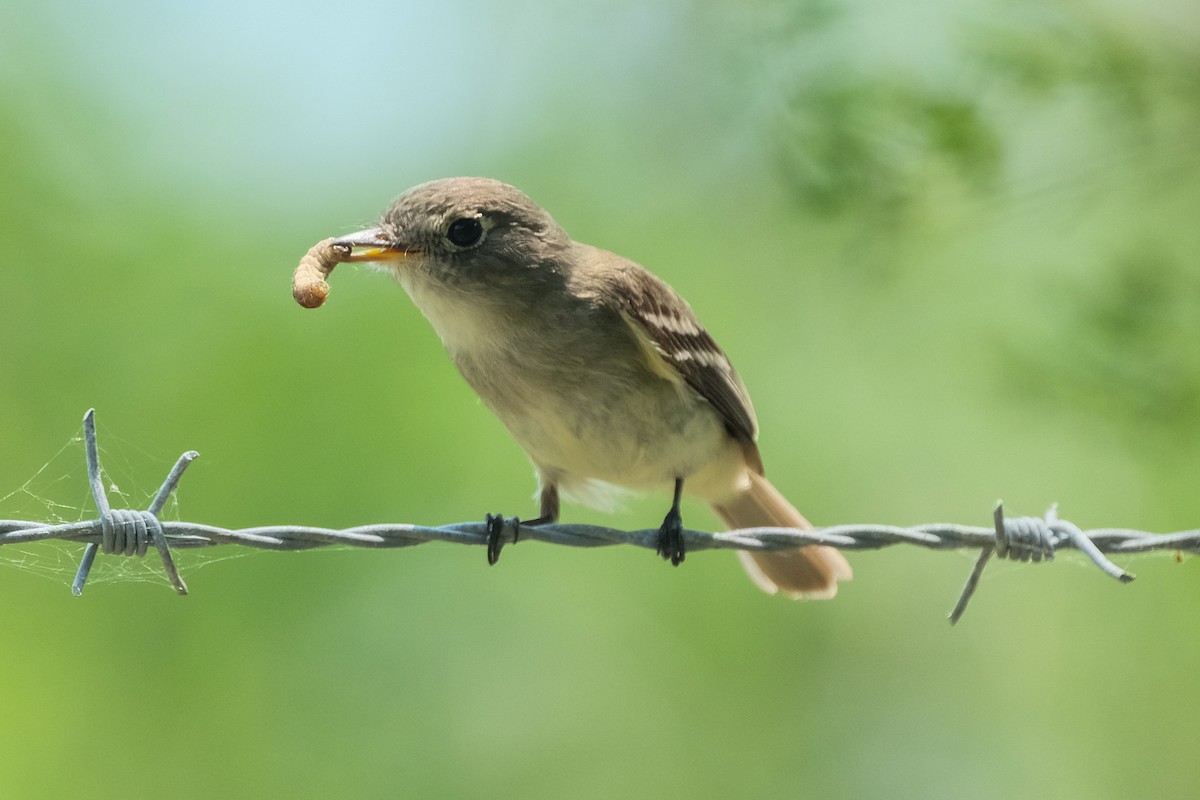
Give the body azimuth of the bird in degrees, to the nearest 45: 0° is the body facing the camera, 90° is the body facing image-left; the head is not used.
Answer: approximately 45°
